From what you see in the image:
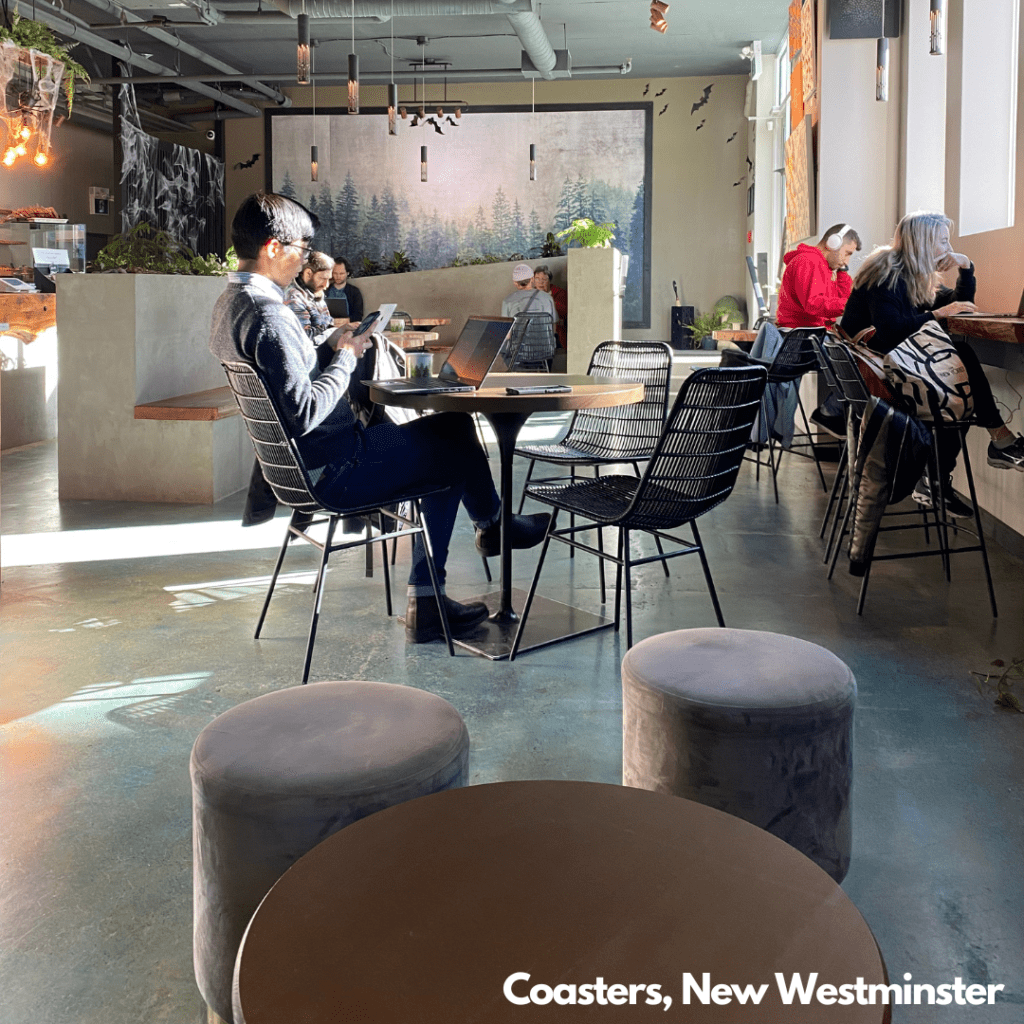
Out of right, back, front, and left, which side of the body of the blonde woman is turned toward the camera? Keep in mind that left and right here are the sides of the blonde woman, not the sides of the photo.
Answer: right

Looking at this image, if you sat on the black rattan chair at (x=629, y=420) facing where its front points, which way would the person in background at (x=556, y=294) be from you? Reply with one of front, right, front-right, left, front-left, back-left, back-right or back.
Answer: back-right

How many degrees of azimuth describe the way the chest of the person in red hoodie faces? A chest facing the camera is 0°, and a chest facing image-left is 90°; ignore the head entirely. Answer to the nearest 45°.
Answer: approximately 270°

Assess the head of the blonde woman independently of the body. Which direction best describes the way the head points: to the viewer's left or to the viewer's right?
to the viewer's right

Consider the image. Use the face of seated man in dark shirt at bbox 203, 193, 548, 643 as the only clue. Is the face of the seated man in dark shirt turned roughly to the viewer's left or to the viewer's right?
to the viewer's right

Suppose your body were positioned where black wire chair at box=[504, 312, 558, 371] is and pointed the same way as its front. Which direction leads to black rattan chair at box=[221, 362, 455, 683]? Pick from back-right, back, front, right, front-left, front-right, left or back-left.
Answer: back

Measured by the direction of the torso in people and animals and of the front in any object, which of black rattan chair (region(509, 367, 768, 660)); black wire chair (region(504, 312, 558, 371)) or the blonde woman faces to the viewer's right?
the blonde woman

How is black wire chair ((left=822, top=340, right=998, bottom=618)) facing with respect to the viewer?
to the viewer's right

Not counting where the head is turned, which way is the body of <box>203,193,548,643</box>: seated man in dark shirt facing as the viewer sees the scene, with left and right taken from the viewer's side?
facing to the right of the viewer

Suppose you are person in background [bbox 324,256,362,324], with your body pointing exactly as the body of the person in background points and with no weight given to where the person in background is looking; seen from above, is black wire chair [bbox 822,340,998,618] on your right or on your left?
on your left

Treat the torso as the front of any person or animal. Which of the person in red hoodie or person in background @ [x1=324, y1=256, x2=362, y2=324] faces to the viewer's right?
the person in red hoodie

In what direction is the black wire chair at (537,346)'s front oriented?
away from the camera

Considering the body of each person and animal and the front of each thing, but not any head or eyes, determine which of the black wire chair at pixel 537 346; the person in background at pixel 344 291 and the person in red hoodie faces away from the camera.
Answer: the black wire chair

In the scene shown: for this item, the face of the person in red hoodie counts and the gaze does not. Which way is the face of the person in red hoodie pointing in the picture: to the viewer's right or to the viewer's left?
to the viewer's right
